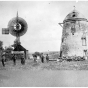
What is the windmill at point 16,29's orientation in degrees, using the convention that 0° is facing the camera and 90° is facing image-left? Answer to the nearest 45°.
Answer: approximately 0°

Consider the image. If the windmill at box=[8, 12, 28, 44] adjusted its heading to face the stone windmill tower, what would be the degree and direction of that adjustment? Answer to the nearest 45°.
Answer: approximately 135° to its left
